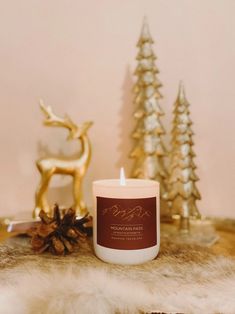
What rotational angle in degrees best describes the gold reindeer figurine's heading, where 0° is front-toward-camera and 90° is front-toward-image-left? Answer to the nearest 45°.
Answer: approximately 270°

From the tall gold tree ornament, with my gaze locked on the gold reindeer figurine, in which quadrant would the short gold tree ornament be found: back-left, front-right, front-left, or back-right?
back-left
